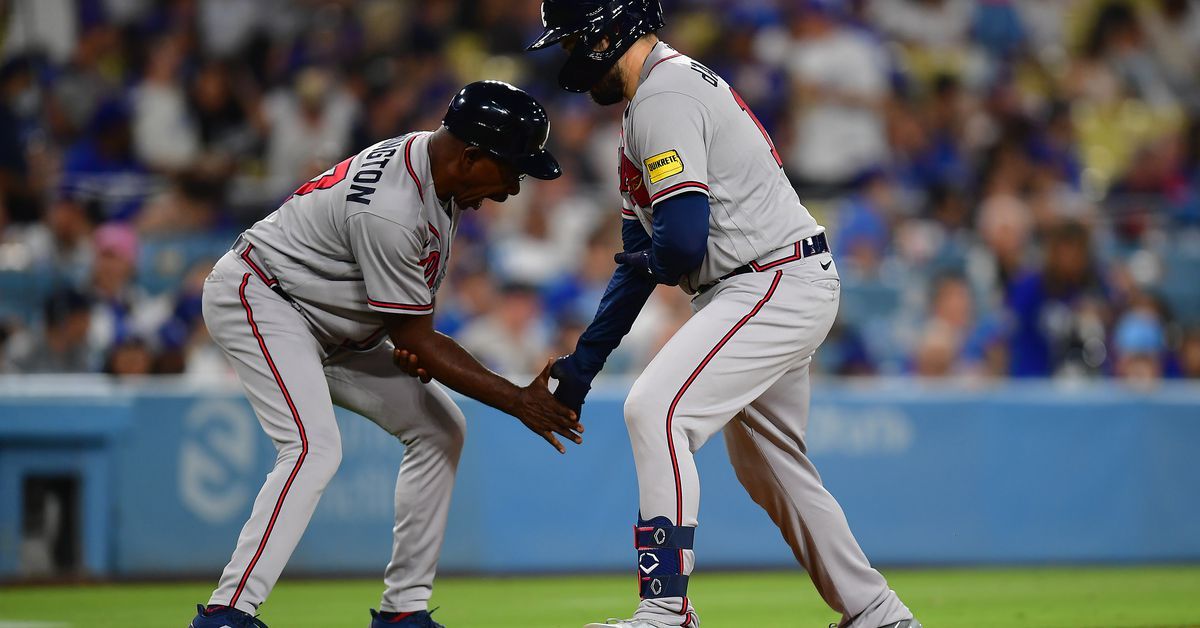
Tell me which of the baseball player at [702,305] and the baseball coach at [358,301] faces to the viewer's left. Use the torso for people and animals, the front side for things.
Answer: the baseball player at [702,305]

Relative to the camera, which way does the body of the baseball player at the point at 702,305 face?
to the viewer's left

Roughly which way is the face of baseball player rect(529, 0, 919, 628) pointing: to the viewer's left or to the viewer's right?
to the viewer's left

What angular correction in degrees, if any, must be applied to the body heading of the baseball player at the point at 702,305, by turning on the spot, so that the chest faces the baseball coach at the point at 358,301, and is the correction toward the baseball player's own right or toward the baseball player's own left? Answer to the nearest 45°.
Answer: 0° — they already face them

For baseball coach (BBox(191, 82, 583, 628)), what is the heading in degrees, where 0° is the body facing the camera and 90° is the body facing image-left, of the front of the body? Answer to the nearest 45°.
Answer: approximately 270°

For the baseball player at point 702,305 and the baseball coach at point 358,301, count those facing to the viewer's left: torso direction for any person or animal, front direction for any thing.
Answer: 1

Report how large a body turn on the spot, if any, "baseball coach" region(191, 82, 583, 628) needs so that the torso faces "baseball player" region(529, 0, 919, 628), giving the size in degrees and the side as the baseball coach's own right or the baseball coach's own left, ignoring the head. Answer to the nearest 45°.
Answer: approximately 45° to the baseball coach's own right

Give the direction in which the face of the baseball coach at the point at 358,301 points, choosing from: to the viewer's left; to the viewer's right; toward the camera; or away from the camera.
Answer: to the viewer's right
